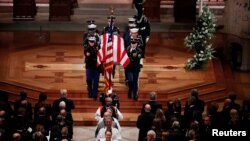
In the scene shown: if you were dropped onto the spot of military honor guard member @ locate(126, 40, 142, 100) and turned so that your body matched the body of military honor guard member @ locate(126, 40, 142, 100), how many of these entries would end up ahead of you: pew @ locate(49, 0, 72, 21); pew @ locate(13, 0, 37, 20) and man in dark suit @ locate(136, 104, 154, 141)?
1

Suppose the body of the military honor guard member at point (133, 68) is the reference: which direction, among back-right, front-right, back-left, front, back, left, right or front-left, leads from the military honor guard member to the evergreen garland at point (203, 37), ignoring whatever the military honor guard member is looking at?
back-left

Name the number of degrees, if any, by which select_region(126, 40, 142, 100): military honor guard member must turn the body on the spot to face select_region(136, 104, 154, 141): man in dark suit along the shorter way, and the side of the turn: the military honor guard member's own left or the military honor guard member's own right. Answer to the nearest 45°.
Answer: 0° — they already face them

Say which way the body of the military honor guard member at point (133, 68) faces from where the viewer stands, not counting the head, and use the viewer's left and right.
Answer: facing the viewer

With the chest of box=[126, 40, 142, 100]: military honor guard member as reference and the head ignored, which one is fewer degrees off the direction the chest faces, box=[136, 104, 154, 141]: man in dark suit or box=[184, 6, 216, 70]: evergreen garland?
the man in dark suit

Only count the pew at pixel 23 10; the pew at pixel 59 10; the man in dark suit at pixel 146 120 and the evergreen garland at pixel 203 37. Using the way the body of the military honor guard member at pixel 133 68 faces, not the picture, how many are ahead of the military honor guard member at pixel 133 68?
1

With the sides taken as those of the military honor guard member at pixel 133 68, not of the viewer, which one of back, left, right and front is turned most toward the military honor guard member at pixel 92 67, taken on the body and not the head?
right

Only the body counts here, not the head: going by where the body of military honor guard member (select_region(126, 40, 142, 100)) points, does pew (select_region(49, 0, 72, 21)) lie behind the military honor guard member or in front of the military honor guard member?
behind

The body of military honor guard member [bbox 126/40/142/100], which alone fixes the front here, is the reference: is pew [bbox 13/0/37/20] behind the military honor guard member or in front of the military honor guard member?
behind
